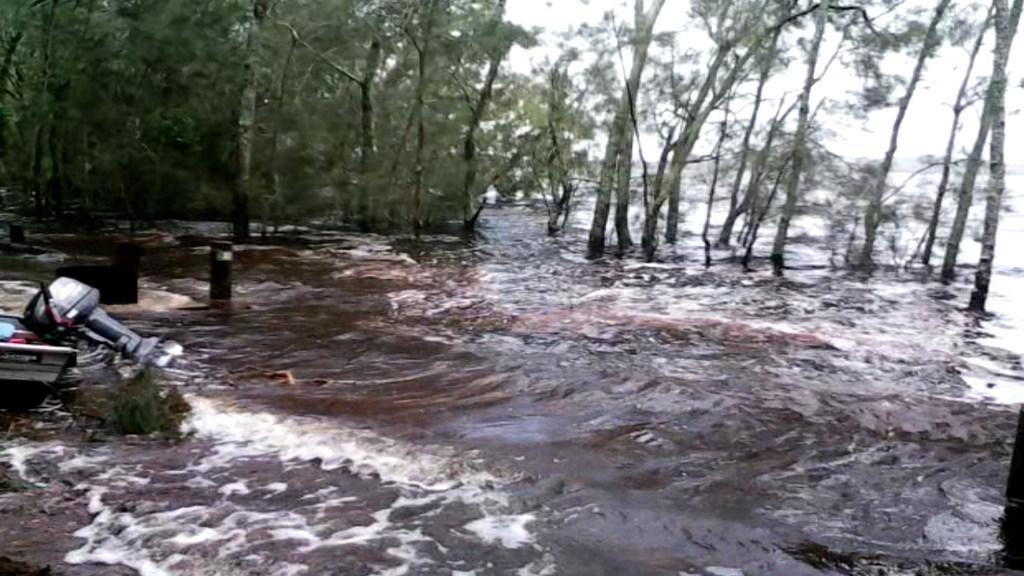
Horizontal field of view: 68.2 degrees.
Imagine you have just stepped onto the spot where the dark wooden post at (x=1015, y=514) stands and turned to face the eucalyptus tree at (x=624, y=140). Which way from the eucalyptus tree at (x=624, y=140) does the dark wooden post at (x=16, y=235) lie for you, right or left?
left

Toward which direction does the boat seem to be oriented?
to the viewer's left

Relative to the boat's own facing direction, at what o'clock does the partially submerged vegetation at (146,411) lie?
The partially submerged vegetation is roughly at 8 o'clock from the boat.

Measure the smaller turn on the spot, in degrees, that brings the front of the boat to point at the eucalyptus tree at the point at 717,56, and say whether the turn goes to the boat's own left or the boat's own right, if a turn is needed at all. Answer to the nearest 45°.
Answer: approximately 135° to the boat's own right

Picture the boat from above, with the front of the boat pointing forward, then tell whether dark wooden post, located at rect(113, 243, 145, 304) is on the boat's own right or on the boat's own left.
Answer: on the boat's own right

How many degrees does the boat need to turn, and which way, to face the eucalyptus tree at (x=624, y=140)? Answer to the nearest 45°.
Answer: approximately 135° to its right

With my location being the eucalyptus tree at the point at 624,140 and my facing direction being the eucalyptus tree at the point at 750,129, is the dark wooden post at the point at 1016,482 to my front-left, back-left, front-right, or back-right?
back-right

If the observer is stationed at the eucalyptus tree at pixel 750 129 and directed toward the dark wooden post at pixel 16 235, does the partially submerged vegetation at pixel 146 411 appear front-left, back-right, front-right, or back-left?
front-left

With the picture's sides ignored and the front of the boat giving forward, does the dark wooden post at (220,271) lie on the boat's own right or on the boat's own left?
on the boat's own right

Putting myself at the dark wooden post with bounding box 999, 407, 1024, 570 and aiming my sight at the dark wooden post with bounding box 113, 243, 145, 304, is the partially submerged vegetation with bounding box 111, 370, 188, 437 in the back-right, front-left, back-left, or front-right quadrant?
front-left

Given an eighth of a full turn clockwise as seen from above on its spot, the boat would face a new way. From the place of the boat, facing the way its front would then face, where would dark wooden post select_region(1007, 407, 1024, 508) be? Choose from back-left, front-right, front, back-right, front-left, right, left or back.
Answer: back

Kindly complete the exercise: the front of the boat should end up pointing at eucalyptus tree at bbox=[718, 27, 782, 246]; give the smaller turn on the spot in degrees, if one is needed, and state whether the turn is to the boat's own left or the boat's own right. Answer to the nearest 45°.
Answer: approximately 135° to the boat's own right

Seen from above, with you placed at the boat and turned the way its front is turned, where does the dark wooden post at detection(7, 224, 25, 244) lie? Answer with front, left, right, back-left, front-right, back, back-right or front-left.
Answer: right

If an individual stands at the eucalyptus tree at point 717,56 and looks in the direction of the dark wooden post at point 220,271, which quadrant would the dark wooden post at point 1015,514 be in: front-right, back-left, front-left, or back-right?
front-left

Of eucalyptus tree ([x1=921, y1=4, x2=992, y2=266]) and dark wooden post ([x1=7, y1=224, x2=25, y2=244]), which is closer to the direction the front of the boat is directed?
the dark wooden post
